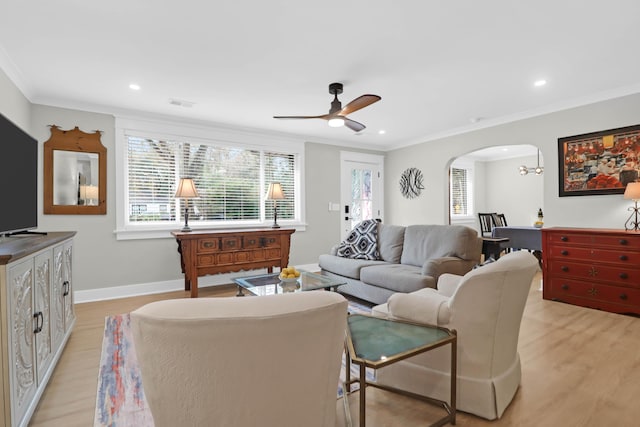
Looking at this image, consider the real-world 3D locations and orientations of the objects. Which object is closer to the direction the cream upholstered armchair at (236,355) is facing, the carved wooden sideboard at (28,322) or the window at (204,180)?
the window

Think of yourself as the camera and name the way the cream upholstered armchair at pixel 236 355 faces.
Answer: facing away from the viewer

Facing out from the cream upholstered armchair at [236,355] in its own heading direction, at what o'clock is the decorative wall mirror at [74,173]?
The decorative wall mirror is roughly at 11 o'clock from the cream upholstered armchair.

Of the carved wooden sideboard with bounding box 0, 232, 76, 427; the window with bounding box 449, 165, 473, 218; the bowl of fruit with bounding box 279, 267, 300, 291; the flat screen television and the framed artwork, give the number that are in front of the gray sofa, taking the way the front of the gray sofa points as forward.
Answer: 3

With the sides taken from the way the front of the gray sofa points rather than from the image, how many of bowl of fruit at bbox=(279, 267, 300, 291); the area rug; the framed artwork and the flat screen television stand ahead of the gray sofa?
3

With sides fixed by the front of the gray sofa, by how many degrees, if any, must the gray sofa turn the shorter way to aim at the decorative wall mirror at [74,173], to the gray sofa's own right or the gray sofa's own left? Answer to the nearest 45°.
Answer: approximately 45° to the gray sofa's own right

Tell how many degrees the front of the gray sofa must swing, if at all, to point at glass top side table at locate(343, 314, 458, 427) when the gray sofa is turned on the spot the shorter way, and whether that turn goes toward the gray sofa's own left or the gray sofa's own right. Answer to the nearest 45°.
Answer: approximately 45° to the gray sofa's own left

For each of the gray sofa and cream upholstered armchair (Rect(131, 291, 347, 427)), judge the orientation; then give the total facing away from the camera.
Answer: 1

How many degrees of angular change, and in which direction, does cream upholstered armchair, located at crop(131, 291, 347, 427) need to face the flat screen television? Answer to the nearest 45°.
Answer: approximately 45° to its left

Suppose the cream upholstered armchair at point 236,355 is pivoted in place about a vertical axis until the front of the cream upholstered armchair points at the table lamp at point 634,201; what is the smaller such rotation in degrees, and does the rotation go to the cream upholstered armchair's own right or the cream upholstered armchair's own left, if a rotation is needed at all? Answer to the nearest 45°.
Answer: approximately 90° to the cream upholstered armchair's own right
